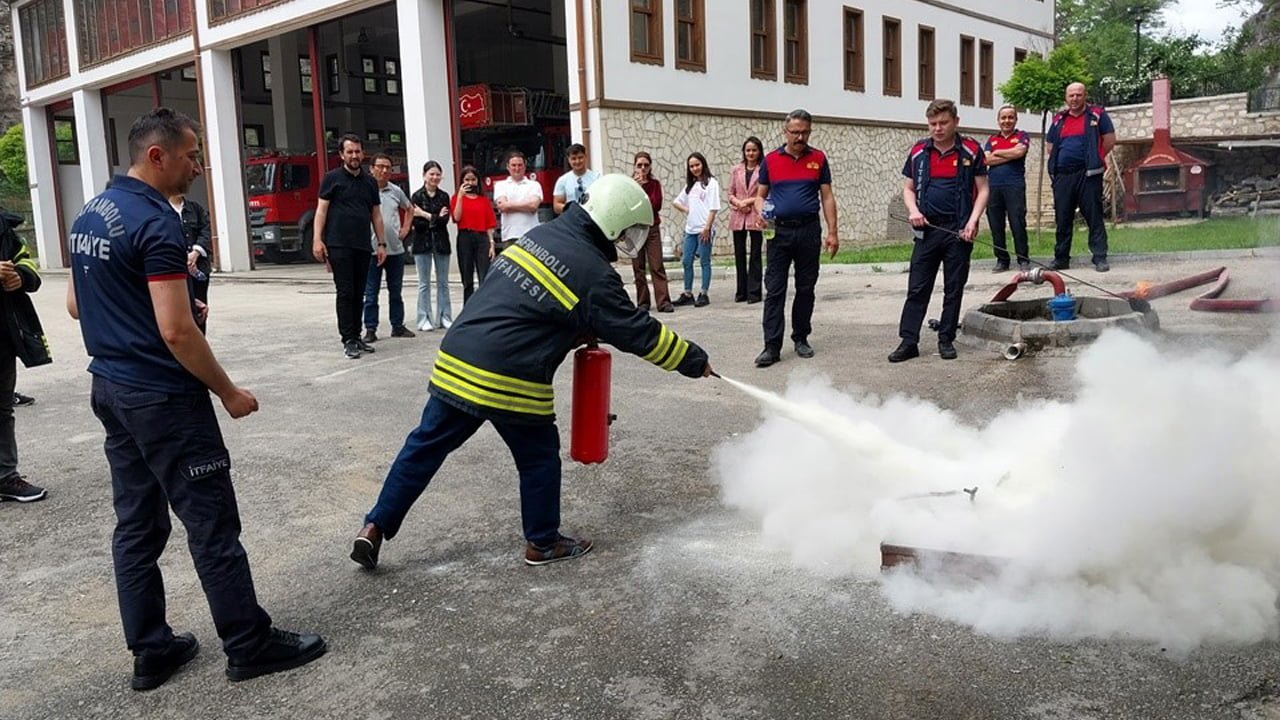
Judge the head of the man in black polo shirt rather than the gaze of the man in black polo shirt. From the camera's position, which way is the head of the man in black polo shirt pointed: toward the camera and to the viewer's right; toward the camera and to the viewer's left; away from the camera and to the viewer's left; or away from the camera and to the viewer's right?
toward the camera and to the viewer's right

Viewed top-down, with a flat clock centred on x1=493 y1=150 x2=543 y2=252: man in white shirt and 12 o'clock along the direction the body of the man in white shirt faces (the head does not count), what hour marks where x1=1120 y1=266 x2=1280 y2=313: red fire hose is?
The red fire hose is roughly at 10 o'clock from the man in white shirt.

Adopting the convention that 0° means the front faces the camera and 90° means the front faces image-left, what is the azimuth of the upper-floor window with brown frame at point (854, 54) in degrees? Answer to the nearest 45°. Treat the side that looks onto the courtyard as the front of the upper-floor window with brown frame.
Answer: approximately 315°

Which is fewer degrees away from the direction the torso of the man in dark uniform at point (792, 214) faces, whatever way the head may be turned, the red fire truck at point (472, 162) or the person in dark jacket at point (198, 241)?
the person in dark jacket

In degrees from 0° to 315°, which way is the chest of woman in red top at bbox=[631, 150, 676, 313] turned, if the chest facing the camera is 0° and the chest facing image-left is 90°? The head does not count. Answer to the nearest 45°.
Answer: approximately 0°

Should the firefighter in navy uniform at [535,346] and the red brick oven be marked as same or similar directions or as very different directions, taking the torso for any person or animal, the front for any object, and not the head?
very different directions

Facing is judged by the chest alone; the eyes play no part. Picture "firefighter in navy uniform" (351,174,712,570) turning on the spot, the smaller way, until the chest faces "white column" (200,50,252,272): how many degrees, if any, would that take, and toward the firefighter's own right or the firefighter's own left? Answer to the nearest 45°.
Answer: approximately 45° to the firefighter's own left

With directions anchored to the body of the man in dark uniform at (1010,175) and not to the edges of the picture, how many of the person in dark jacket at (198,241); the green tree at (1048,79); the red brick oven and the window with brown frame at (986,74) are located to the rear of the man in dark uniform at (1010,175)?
3

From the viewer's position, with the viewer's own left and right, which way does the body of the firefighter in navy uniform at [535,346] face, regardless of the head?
facing away from the viewer and to the right of the viewer
